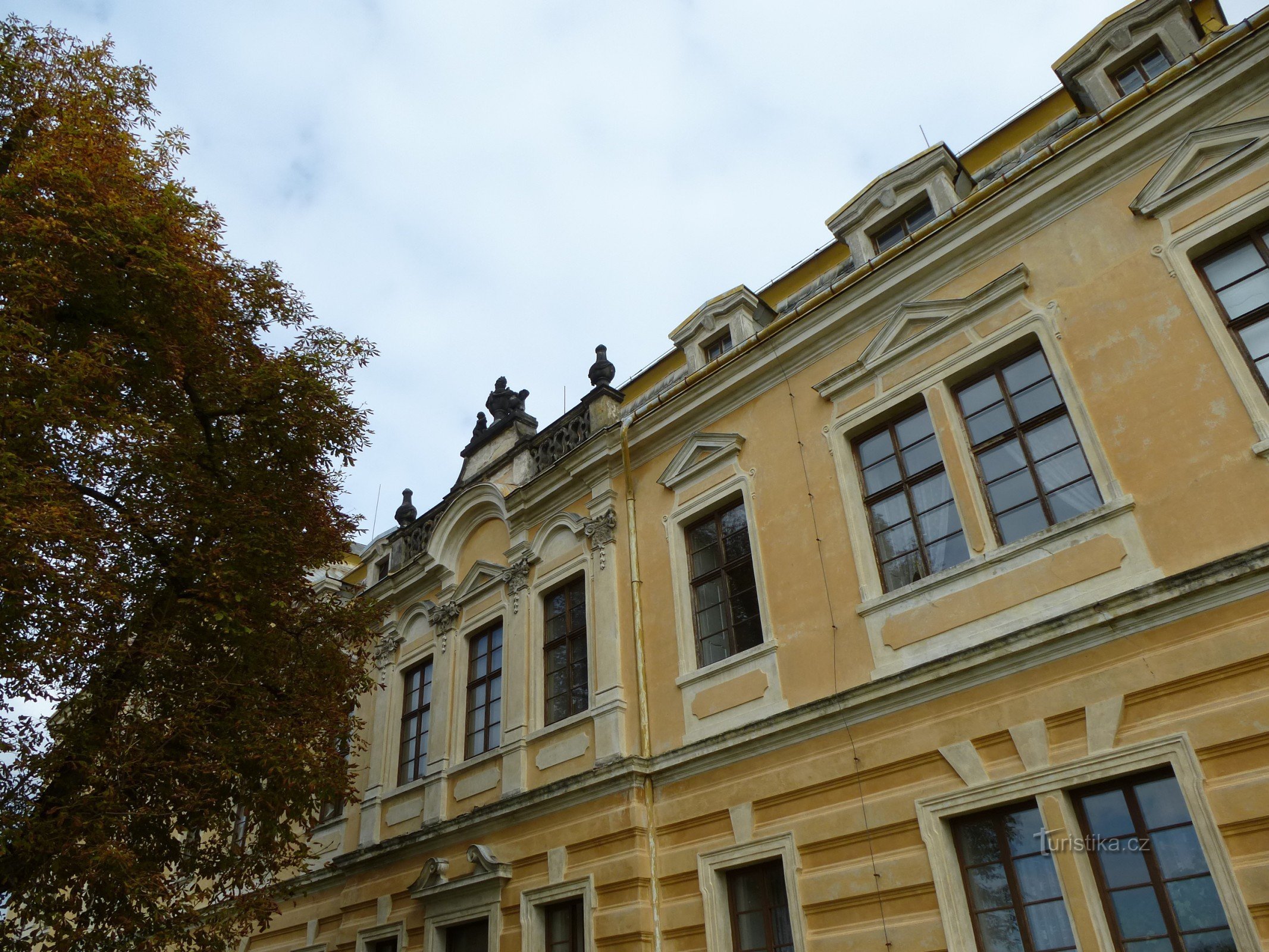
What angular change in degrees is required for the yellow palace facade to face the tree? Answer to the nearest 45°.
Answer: approximately 45° to its right

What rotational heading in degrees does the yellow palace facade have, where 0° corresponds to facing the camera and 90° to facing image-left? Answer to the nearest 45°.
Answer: approximately 45°
